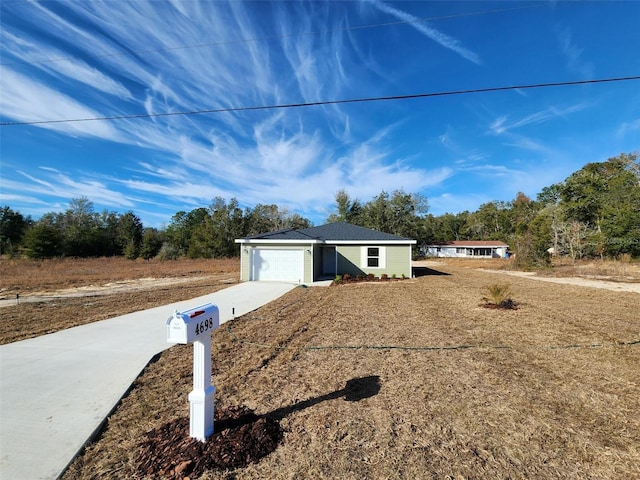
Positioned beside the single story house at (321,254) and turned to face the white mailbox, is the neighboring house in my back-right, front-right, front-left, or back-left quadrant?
back-left

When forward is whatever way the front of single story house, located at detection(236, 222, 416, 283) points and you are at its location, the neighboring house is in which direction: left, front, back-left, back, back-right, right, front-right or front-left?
back-left

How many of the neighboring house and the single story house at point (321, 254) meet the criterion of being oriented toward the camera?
2

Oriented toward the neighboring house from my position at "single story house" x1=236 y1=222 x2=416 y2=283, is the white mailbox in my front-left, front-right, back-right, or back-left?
back-right

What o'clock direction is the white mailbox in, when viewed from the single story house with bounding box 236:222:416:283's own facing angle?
The white mailbox is roughly at 12 o'clock from the single story house.

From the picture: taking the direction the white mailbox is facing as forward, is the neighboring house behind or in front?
behind

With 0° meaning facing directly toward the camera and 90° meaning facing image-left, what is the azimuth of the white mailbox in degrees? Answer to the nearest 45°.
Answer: approximately 45°

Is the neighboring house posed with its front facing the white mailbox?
yes
